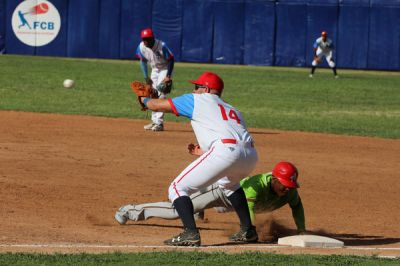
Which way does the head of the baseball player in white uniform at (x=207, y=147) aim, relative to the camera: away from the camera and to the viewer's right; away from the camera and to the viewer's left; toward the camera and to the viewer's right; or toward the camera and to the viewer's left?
away from the camera and to the viewer's left

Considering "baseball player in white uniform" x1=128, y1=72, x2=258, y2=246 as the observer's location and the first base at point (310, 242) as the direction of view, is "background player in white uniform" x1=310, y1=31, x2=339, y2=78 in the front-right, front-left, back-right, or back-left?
front-left

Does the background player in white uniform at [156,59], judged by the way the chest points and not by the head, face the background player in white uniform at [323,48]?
no

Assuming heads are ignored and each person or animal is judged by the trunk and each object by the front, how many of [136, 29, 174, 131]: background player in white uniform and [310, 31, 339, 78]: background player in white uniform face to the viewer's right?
0

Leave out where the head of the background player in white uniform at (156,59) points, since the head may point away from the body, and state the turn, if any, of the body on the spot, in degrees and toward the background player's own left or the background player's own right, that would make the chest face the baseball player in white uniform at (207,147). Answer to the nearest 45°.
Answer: approximately 45° to the background player's own left

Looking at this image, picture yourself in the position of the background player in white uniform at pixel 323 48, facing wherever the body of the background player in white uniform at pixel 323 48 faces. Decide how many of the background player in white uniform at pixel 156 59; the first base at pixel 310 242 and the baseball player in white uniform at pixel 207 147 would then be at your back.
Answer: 0

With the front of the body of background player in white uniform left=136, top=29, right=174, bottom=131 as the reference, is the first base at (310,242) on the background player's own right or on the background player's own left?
on the background player's own left

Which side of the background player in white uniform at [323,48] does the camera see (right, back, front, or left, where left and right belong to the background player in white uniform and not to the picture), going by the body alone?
front

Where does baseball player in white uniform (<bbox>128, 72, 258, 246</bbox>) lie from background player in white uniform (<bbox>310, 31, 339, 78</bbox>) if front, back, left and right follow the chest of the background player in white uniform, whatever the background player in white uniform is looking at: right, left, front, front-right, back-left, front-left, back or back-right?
front

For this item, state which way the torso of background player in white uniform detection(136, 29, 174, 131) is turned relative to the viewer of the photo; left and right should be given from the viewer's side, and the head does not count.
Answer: facing the viewer and to the left of the viewer
